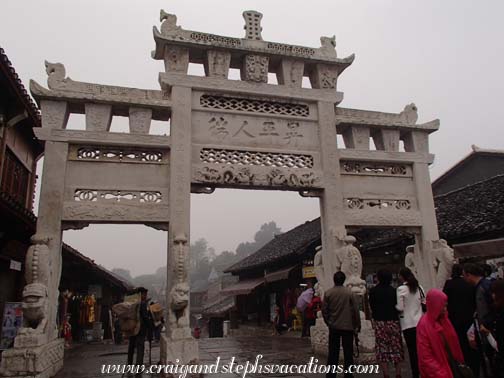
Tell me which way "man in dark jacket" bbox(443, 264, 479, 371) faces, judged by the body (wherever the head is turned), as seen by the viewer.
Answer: away from the camera

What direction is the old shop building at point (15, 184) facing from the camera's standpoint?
to the viewer's right

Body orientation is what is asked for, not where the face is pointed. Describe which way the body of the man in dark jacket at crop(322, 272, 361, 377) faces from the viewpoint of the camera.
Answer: away from the camera

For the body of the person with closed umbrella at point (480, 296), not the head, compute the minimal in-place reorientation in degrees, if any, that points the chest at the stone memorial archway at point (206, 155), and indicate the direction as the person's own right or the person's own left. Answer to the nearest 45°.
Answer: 0° — they already face it

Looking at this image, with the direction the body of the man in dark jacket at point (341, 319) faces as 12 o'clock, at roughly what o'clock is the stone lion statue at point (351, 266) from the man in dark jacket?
The stone lion statue is roughly at 12 o'clock from the man in dark jacket.

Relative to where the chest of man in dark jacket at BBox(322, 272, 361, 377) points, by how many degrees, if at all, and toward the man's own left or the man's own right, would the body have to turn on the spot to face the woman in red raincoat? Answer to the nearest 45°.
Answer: approximately 135° to the man's own right

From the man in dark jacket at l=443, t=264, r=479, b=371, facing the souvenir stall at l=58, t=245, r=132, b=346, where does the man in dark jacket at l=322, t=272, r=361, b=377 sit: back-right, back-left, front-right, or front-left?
front-left

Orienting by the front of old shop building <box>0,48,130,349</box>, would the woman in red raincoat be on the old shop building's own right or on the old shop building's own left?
on the old shop building's own right

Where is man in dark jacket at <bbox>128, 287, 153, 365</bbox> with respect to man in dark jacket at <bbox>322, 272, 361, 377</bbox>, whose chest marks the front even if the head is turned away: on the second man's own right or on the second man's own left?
on the second man's own left

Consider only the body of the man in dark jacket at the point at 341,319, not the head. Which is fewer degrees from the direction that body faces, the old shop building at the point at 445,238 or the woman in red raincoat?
the old shop building

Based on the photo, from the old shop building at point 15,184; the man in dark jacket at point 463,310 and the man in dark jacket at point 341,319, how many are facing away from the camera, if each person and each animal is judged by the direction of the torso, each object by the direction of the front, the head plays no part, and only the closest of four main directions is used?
2
